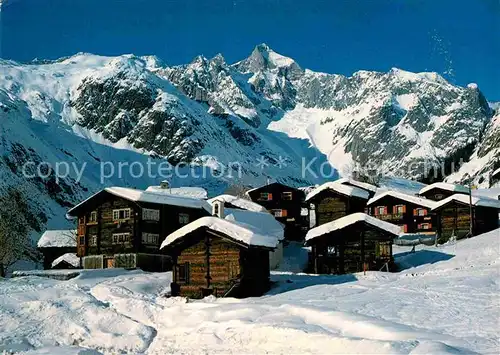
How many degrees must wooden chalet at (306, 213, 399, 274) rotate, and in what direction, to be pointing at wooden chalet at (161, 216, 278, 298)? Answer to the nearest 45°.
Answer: approximately 45° to its right

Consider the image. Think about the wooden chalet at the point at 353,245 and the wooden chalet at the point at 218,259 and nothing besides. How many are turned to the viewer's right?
0

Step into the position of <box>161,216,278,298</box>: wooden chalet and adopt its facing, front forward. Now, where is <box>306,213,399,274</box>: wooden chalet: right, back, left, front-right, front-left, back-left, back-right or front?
back

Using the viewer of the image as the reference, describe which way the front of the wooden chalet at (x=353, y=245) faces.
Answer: facing the viewer

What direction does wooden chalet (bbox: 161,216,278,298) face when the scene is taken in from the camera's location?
facing the viewer and to the left of the viewer
